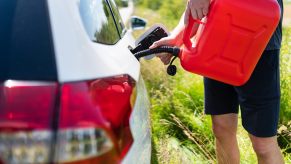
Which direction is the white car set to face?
away from the camera
